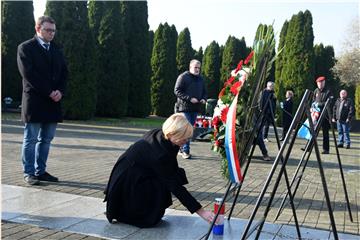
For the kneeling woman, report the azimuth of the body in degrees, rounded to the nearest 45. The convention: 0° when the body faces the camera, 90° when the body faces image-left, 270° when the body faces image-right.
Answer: approximately 270°

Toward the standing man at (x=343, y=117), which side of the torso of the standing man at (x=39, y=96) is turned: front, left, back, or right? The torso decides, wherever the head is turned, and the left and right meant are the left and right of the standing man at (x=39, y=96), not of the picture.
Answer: left

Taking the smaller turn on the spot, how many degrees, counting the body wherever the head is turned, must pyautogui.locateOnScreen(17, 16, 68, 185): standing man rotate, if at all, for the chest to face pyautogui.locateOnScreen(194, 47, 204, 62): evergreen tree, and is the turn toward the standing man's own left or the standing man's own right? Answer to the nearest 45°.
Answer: approximately 90° to the standing man's own left

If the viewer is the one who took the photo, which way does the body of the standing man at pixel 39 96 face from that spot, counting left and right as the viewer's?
facing the viewer and to the right of the viewer

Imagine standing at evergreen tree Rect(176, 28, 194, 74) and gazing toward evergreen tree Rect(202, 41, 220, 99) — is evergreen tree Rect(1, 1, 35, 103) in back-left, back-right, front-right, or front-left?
back-right

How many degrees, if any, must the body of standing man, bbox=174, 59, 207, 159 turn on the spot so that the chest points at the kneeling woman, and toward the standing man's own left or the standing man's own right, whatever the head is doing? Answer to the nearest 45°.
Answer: approximately 45° to the standing man's own right

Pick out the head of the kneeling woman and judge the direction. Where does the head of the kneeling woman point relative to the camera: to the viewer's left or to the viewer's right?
to the viewer's right

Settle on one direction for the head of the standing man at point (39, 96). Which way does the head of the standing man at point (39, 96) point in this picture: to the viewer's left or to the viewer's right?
to the viewer's right

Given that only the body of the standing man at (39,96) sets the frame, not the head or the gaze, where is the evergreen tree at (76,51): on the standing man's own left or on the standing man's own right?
on the standing man's own left

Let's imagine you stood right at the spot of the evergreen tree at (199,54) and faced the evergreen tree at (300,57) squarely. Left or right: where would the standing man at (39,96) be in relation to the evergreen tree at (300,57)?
right
